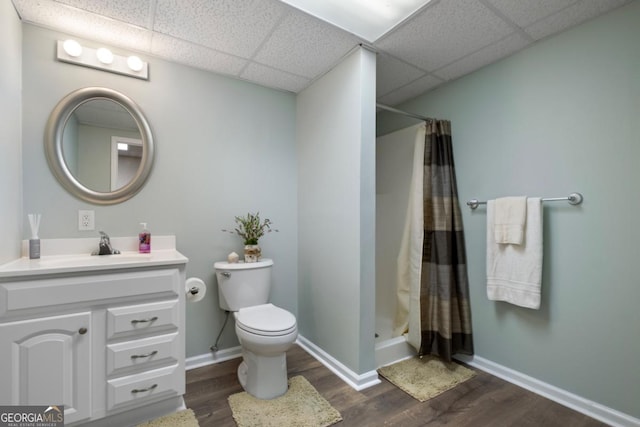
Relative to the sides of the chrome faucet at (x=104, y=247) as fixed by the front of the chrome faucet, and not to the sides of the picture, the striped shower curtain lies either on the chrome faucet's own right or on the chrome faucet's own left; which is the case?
on the chrome faucet's own left

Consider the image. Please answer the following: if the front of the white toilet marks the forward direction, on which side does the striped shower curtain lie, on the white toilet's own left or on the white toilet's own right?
on the white toilet's own left

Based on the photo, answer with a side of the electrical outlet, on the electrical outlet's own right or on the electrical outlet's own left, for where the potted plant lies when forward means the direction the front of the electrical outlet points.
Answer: on the electrical outlet's own left

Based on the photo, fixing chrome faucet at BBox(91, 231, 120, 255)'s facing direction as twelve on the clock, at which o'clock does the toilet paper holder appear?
The toilet paper holder is roughly at 10 o'clock from the chrome faucet.

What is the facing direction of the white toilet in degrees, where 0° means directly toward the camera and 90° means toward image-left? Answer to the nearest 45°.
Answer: approximately 315°
